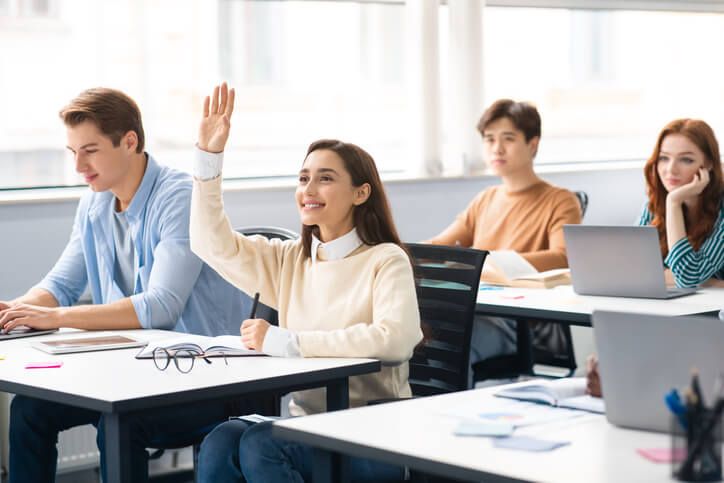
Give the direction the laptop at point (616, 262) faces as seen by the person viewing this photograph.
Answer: facing away from the viewer and to the right of the viewer

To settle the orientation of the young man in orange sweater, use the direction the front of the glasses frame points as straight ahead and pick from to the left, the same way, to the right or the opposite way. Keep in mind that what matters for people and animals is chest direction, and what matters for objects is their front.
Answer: the same way

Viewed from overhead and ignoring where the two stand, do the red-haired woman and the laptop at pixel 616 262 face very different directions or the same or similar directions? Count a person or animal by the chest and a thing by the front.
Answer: very different directions

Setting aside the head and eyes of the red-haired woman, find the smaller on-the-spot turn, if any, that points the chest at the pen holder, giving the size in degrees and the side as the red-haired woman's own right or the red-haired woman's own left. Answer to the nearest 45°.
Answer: approximately 45° to the red-haired woman's own left

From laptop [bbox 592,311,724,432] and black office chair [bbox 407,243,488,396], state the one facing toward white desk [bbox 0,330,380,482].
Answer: the black office chair

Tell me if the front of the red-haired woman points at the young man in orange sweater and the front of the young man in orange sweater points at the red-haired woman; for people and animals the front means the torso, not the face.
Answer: no

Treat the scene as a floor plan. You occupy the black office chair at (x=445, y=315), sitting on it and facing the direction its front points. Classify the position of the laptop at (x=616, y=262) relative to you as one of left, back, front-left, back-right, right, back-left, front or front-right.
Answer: back

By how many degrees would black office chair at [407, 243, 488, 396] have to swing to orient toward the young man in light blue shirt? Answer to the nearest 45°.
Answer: approximately 45° to its right

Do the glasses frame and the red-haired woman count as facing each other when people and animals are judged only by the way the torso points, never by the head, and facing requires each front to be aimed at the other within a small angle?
no

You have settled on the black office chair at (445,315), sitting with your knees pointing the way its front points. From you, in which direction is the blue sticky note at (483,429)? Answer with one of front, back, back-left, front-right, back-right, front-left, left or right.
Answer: front-left

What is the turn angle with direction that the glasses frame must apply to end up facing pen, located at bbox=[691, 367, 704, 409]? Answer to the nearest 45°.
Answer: approximately 90° to its left

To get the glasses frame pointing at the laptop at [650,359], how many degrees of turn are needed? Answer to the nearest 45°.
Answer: approximately 90° to its left

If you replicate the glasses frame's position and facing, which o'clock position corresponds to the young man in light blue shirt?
The young man in light blue shirt is roughly at 4 o'clock from the glasses frame.

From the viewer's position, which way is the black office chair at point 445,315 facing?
facing the viewer and to the left of the viewer

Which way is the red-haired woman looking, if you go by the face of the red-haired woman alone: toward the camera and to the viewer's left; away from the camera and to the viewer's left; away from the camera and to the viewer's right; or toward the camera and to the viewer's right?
toward the camera and to the viewer's left

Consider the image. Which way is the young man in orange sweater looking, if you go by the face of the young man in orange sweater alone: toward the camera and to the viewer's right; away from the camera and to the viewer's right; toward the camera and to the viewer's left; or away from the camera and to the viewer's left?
toward the camera and to the viewer's left

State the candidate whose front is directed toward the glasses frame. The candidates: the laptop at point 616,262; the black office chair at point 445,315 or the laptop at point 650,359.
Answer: the black office chair

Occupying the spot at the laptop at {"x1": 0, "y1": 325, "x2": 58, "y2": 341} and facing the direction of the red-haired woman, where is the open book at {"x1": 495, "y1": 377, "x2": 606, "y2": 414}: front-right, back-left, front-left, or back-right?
front-right
